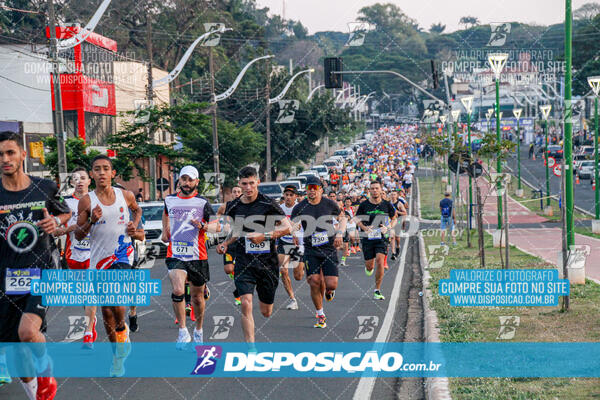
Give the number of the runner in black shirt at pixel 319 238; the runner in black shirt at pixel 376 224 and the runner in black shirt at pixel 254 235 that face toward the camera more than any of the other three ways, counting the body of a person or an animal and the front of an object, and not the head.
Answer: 3

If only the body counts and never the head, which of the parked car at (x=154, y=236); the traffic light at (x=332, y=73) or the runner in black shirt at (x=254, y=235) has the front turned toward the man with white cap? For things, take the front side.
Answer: the parked car

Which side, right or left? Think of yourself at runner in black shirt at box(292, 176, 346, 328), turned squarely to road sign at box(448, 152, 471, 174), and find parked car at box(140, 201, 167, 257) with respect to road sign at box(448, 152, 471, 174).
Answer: left

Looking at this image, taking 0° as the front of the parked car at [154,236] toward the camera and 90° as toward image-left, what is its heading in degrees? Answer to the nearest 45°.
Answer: approximately 0°

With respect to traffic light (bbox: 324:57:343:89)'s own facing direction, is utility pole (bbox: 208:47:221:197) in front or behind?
in front

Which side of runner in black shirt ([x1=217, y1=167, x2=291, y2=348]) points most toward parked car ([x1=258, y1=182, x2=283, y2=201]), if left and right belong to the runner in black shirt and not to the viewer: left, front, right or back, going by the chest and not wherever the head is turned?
back

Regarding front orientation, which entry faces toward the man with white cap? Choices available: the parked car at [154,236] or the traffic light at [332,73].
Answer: the parked car

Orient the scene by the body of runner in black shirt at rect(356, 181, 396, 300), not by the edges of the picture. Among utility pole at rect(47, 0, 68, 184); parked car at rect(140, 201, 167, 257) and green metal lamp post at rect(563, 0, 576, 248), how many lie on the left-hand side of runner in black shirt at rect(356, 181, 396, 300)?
1

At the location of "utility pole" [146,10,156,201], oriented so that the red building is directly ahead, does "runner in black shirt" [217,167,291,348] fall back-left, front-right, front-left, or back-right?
back-left
